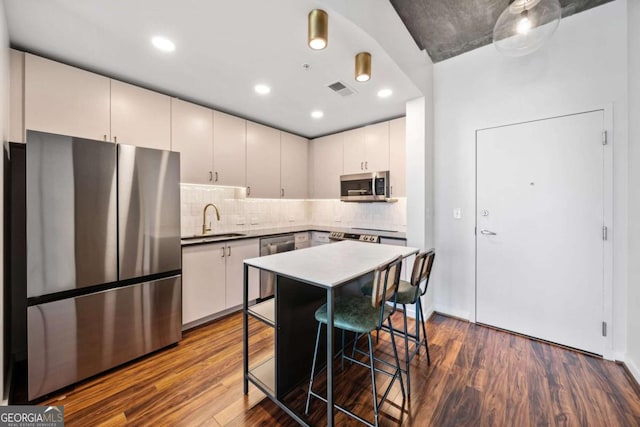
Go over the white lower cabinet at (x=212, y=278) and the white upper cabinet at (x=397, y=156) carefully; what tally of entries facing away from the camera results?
0

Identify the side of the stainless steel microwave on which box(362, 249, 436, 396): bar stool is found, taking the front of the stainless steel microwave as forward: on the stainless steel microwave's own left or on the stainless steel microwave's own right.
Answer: on the stainless steel microwave's own left

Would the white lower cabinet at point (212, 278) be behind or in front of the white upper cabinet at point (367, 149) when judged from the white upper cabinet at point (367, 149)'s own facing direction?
in front

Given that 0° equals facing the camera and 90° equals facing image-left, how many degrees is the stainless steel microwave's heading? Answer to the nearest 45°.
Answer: approximately 45°

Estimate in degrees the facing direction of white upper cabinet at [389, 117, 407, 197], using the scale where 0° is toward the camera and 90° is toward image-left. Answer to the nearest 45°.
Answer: approximately 45°

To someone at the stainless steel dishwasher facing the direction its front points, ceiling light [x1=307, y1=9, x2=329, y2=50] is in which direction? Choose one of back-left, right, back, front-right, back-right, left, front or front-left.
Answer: front-right

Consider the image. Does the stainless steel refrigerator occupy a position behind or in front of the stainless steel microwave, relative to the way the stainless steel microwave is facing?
in front

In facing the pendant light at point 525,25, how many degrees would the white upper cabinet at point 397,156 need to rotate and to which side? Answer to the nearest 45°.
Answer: approximately 90° to its left

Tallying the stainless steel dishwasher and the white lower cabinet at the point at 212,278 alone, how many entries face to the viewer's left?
0
